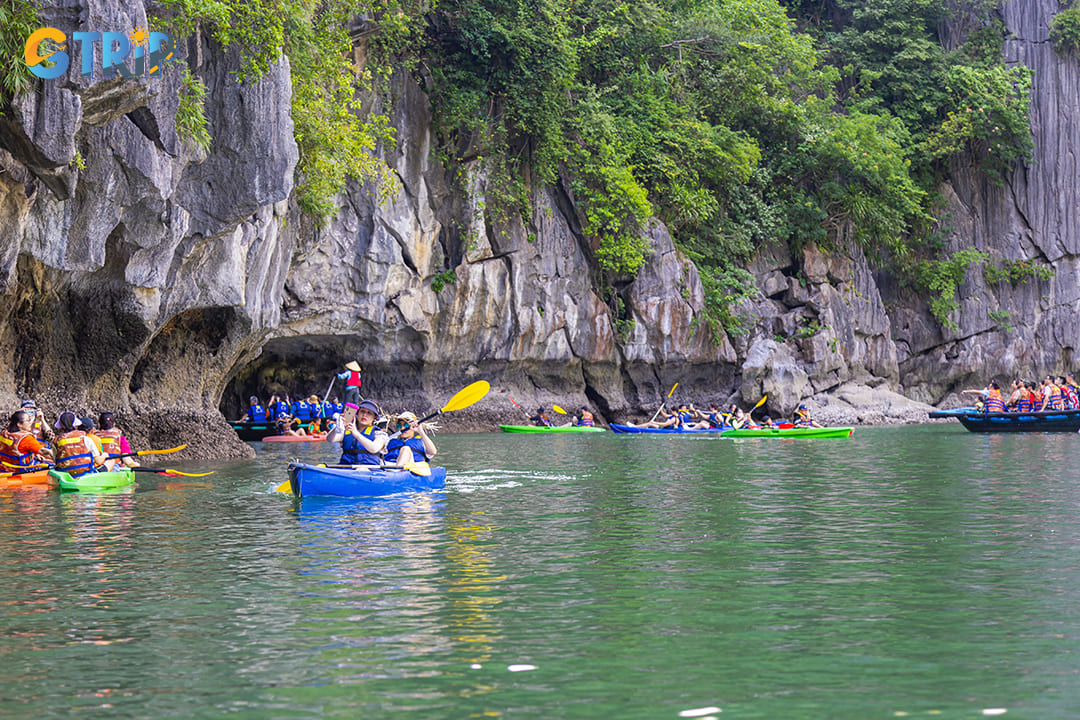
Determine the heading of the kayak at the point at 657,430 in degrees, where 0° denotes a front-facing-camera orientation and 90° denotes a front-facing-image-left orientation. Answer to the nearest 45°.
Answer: approximately 90°

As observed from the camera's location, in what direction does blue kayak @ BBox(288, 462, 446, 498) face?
facing the viewer and to the left of the viewer

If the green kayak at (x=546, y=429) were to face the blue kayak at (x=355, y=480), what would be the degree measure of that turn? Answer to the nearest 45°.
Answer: approximately 90° to its left

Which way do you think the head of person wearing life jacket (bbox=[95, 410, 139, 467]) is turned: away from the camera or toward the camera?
away from the camera

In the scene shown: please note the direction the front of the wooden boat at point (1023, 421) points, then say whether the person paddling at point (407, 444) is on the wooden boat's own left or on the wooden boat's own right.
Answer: on the wooden boat's own left

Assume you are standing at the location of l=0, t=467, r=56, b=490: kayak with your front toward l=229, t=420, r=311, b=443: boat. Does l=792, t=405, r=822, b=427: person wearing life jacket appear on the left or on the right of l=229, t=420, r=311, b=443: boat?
right

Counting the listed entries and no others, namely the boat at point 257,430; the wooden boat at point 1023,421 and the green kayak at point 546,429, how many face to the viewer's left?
3

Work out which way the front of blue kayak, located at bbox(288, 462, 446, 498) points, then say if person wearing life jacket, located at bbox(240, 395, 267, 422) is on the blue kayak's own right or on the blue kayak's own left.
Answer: on the blue kayak's own right

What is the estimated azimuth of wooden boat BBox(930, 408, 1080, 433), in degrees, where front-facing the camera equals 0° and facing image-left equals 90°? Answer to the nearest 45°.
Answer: approximately 90°

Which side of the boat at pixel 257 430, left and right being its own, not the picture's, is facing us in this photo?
left

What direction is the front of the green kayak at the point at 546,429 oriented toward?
to the viewer's left

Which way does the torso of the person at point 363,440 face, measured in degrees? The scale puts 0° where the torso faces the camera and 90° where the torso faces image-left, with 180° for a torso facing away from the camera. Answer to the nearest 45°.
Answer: approximately 45°
